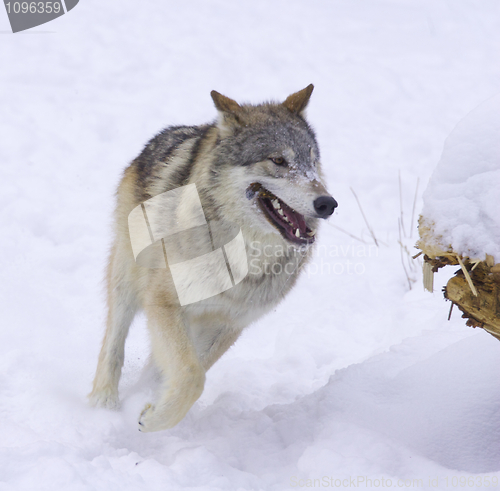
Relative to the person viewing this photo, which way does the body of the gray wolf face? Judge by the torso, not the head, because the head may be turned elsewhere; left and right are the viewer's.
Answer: facing the viewer and to the right of the viewer

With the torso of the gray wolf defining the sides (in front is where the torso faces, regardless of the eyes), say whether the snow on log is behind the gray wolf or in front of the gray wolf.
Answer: in front
